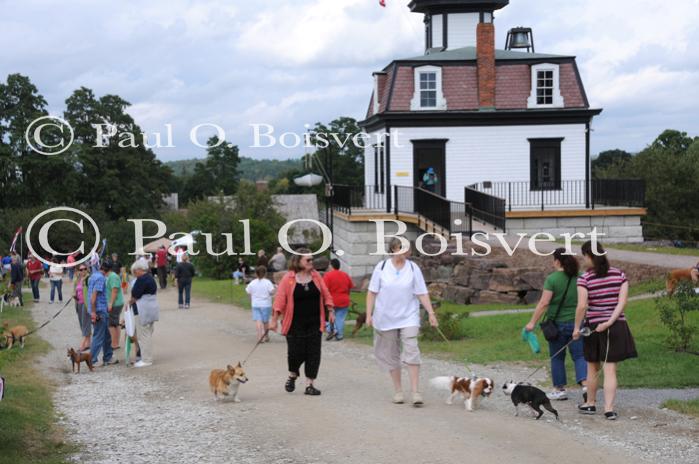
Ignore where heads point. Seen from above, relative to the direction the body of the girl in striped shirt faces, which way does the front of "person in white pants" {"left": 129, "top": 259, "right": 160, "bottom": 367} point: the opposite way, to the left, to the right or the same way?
to the left

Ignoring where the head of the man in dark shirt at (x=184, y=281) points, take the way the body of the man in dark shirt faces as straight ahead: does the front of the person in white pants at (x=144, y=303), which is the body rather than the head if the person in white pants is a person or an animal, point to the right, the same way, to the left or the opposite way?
to the left

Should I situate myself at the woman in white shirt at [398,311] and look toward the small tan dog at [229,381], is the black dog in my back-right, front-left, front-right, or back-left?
back-left

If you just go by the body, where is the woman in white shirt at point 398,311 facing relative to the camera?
toward the camera

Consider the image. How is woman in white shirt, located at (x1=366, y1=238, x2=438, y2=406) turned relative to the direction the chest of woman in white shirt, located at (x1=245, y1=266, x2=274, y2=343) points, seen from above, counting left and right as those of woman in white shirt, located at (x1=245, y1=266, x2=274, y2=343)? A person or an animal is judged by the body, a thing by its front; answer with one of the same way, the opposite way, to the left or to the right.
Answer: the opposite way

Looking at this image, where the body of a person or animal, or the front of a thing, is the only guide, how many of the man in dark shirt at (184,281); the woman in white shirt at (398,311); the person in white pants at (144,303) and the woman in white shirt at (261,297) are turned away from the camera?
2

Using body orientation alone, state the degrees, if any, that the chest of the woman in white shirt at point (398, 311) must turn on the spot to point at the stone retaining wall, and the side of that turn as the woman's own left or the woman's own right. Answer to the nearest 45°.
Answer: approximately 180°

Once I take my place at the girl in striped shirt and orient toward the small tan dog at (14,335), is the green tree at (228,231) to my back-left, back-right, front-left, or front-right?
front-right

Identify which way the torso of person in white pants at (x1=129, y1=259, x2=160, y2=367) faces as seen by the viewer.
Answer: to the viewer's left

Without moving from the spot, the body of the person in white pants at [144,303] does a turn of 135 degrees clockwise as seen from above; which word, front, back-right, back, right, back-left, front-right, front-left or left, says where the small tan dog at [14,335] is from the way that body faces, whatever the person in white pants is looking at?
left

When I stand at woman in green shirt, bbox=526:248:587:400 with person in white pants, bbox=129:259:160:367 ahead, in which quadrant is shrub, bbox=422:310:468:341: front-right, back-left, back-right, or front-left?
front-right
